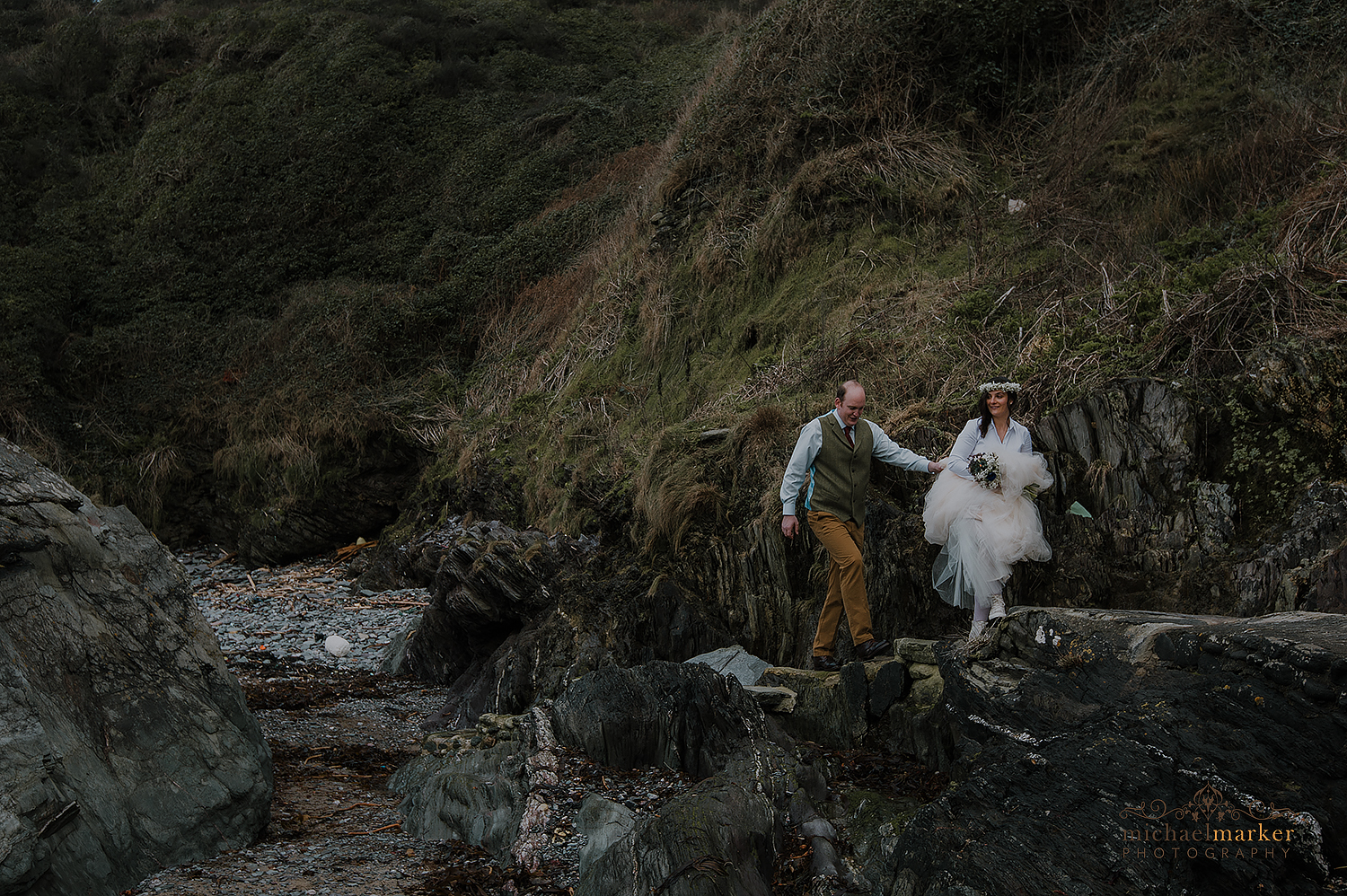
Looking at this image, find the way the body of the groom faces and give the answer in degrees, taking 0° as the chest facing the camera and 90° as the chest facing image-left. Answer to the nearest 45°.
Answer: approximately 315°

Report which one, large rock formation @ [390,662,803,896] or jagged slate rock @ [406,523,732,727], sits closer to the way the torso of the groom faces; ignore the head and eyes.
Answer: the large rock formation

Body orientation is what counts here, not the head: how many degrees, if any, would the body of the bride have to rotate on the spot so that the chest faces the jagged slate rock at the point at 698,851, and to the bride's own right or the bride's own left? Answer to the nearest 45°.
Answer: approximately 45° to the bride's own right

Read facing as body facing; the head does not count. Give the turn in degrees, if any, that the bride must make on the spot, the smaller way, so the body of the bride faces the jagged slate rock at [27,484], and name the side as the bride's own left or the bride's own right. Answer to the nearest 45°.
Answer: approximately 90° to the bride's own right

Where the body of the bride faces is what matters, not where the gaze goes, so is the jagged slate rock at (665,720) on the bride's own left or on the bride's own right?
on the bride's own right

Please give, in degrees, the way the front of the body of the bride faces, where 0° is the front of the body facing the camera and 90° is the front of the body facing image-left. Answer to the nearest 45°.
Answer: approximately 0°
